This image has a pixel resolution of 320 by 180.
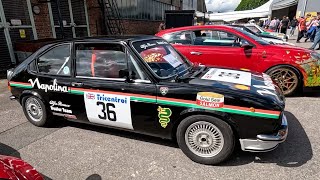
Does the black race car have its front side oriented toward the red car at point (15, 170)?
no

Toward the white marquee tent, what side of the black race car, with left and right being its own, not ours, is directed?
left

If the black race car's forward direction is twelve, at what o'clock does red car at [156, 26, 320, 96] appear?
The red car is roughly at 9 o'clock from the black race car.

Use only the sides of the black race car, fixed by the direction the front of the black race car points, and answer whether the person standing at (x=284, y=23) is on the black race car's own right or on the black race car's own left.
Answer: on the black race car's own left

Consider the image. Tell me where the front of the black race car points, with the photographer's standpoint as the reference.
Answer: facing the viewer and to the right of the viewer

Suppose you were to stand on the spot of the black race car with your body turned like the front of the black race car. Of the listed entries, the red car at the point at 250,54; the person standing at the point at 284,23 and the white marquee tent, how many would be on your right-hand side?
0
